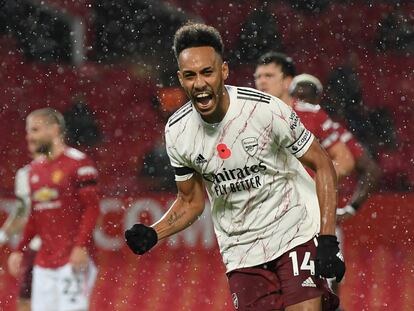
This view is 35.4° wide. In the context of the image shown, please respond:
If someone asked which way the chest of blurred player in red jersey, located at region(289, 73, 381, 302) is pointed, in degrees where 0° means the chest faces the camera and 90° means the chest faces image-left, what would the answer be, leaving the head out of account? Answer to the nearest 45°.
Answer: approximately 45°

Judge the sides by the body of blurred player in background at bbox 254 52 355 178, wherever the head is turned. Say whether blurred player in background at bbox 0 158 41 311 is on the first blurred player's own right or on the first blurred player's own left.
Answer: on the first blurred player's own right

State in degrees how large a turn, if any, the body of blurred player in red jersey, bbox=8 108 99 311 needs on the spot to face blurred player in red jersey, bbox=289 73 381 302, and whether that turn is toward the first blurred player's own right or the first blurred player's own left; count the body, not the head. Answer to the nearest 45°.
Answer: approximately 90° to the first blurred player's own left

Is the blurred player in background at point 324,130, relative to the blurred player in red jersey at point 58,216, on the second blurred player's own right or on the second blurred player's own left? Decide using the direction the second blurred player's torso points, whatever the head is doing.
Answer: on the second blurred player's own left
